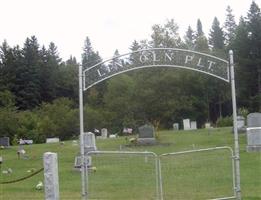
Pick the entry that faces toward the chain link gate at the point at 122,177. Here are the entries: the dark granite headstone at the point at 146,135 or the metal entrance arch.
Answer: the dark granite headstone

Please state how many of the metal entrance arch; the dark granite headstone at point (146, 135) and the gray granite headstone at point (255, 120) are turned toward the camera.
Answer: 3

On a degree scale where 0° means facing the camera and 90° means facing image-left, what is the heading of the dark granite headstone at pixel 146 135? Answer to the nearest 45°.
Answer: approximately 0°

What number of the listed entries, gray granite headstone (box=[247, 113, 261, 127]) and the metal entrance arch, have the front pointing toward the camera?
2

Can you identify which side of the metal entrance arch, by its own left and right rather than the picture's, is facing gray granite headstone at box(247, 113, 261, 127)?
back

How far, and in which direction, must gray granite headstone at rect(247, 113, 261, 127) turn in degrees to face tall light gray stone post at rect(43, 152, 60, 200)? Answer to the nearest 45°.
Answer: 0° — it already faces it

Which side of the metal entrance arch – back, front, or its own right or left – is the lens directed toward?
front

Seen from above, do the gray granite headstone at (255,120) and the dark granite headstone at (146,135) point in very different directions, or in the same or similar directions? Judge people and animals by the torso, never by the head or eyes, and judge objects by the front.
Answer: same or similar directions

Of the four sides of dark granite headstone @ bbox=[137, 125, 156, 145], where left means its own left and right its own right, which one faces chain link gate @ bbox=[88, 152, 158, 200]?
front

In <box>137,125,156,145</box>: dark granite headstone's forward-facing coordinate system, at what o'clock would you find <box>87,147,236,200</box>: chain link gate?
The chain link gate is roughly at 12 o'clock from the dark granite headstone.

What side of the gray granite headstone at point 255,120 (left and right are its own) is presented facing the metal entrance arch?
front

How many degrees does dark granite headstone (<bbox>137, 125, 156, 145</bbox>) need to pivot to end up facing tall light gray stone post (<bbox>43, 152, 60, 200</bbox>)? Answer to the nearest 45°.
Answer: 0° — it already faces it
